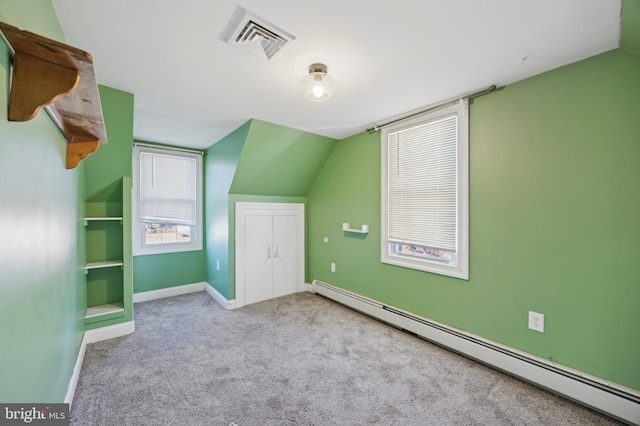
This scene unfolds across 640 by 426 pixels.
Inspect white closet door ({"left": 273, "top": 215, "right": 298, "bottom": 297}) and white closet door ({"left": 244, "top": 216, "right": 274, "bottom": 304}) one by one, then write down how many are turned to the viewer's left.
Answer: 0

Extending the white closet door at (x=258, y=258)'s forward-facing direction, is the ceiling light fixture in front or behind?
in front

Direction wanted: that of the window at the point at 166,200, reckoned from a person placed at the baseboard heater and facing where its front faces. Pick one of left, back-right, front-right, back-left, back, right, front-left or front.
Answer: front-right

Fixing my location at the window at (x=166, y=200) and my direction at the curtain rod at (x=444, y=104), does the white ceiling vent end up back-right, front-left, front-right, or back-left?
front-right

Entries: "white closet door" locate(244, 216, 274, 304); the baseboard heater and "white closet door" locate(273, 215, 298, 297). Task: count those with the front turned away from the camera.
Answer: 0

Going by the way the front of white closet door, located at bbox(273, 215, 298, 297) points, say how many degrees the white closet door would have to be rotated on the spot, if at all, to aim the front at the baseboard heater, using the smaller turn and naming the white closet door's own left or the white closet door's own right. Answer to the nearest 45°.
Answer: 0° — it already faces it

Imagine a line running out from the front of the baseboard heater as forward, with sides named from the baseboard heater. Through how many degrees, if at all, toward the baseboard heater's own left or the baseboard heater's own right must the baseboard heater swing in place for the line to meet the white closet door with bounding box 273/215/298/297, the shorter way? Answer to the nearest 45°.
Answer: approximately 45° to the baseboard heater's own right

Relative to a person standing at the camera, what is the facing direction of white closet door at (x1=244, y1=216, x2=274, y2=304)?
facing the viewer and to the right of the viewer

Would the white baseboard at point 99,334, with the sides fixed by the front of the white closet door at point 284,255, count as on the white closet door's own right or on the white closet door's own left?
on the white closet door's own right

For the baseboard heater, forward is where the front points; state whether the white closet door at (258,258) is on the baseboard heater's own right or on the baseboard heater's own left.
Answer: on the baseboard heater's own right

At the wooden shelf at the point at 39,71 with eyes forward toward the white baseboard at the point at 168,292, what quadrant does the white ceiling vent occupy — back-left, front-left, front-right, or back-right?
front-right

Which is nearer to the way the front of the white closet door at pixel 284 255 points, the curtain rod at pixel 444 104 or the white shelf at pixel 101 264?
the curtain rod

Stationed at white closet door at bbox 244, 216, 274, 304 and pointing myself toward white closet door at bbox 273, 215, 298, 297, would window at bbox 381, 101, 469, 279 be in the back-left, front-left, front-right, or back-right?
front-right

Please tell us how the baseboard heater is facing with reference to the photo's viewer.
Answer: facing the viewer and to the left of the viewer
